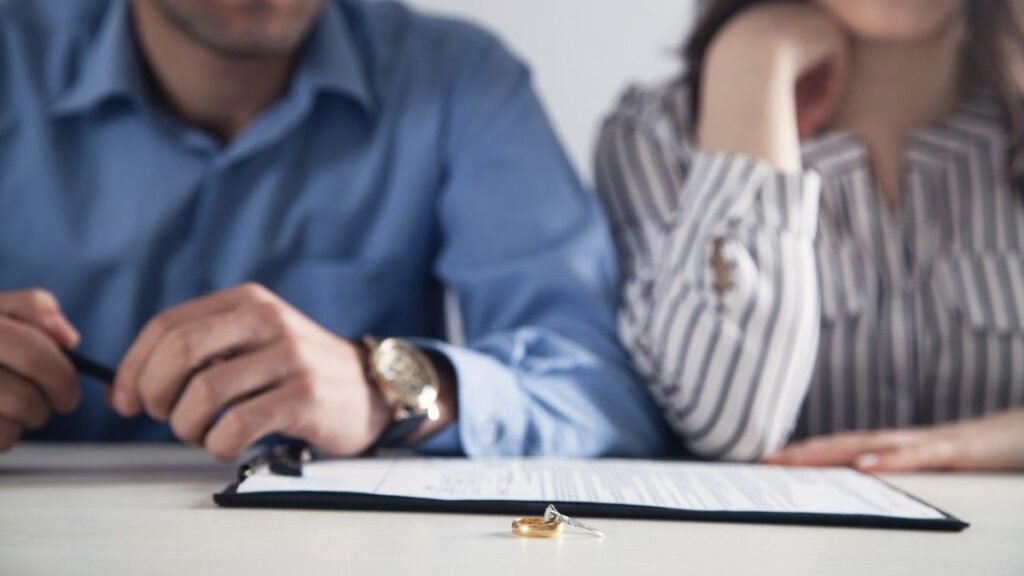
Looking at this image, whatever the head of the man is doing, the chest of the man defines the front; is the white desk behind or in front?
in front

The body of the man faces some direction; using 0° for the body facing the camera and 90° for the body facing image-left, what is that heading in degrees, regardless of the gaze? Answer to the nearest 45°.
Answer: approximately 0°

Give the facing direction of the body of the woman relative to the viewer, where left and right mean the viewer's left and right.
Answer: facing the viewer

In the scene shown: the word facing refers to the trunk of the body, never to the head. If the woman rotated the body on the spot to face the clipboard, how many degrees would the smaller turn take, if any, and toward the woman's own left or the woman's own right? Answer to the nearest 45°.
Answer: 0° — they already face it

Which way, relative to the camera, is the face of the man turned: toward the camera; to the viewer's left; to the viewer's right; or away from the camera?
toward the camera

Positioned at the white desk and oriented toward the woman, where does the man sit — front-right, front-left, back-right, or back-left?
front-left

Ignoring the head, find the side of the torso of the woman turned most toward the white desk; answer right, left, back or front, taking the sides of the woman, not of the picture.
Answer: front

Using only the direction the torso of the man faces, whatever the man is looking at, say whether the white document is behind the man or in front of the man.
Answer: in front

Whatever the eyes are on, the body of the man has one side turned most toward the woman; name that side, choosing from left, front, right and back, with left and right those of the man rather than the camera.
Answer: left

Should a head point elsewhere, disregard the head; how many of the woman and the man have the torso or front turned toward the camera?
2

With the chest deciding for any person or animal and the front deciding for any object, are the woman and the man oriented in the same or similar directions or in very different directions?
same or similar directions

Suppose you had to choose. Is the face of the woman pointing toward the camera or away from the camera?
toward the camera

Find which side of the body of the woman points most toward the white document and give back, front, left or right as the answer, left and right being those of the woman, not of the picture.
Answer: front
